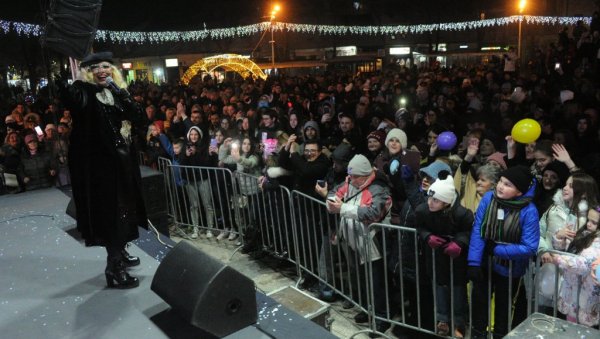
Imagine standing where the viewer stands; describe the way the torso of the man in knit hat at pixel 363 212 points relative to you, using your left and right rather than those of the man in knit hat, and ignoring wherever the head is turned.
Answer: facing the viewer and to the left of the viewer

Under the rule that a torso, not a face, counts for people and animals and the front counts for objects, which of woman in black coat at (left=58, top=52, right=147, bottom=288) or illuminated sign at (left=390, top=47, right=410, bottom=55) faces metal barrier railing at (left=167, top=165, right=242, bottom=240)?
the illuminated sign

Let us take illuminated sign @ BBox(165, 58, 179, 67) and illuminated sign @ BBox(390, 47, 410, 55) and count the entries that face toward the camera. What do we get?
2

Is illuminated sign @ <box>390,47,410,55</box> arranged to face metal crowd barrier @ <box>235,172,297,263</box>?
yes

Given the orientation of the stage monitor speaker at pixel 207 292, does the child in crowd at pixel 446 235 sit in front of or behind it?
behind

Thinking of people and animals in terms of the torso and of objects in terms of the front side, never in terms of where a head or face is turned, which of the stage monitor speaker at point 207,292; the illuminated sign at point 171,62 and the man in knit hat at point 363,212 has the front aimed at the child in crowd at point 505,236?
the illuminated sign

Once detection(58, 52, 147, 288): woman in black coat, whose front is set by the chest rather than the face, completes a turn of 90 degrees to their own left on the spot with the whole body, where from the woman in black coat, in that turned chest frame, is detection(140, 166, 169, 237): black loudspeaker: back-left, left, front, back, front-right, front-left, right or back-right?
front-left

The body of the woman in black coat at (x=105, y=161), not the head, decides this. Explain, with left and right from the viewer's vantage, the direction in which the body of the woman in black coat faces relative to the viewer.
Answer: facing the viewer and to the right of the viewer

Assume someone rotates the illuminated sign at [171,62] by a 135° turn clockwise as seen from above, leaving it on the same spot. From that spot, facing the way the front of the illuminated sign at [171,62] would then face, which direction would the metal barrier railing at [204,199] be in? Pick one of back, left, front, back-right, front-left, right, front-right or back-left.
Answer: back-left

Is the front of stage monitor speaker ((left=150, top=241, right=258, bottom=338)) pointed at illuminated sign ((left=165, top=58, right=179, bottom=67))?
no

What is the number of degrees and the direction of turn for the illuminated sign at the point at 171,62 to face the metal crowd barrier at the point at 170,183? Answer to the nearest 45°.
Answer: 0° — it already faces it

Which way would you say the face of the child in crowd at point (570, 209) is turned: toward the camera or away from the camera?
toward the camera

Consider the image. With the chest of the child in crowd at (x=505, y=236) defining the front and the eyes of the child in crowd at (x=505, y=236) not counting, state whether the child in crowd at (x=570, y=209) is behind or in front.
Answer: behind

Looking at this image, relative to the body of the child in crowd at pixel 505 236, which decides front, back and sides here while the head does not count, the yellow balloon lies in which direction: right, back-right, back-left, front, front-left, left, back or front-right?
back-right

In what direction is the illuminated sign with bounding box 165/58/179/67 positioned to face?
toward the camera

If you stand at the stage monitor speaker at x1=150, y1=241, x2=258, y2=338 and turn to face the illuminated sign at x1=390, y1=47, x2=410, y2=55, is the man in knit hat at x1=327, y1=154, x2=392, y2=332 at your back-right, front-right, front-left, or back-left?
front-right

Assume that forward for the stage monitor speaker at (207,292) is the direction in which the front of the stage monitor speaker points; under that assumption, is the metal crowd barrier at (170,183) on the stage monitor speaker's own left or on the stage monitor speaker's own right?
on the stage monitor speaker's own right
